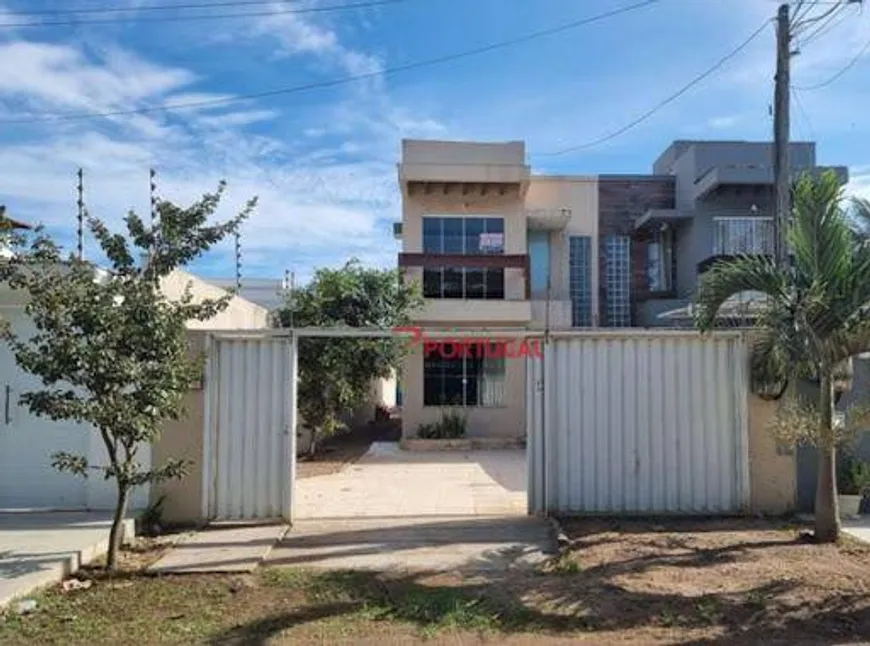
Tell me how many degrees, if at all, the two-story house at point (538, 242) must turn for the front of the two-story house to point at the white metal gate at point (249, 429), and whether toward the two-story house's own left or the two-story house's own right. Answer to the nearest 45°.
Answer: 0° — it already faces it

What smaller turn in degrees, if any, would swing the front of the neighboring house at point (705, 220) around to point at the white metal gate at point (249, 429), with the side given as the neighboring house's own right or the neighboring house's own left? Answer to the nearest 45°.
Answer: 0° — it already faces it

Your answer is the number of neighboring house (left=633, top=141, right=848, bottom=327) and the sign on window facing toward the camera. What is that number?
2

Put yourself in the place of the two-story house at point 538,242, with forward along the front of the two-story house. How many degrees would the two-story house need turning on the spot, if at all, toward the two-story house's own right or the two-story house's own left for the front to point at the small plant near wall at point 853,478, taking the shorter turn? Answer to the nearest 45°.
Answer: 0° — it already faces it

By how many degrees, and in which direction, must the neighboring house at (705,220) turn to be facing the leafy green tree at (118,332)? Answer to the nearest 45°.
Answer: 0° — it already faces it
